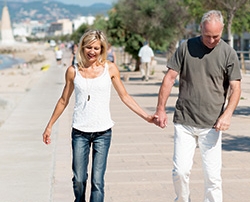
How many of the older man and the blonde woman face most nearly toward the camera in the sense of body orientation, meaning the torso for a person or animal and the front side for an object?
2

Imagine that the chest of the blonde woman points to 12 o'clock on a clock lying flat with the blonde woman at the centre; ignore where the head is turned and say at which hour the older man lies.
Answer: The older man is roughly at 9 o'clock from the blonde woman.

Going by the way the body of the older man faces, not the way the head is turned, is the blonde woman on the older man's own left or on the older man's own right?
on the older man's own right

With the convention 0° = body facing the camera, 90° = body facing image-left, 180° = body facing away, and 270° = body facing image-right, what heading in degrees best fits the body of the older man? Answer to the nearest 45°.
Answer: approximately 0°
